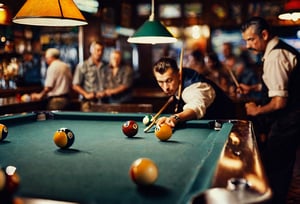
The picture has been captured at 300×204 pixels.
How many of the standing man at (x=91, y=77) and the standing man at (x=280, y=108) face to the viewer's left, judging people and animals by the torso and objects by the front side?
1

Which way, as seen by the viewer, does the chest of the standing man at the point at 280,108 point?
to the viewer's left

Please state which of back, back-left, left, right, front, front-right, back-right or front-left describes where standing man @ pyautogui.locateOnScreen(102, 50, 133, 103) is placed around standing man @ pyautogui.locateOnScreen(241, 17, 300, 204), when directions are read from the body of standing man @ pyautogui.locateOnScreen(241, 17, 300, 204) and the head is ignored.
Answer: front-right

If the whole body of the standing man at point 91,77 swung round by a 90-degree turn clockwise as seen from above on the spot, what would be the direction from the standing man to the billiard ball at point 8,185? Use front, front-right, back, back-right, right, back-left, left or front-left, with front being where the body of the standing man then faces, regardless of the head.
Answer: front-left

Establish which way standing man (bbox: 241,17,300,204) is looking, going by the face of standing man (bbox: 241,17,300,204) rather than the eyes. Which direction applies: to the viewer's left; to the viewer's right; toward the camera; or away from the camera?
to the viewer's left

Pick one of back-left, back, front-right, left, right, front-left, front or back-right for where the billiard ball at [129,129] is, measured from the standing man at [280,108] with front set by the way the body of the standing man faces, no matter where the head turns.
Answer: front-left

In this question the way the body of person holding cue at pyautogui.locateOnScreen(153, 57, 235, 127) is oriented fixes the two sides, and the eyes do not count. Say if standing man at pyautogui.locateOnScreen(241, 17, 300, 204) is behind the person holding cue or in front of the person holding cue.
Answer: behind

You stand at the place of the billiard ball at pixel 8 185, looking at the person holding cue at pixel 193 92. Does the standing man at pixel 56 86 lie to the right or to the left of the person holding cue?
left

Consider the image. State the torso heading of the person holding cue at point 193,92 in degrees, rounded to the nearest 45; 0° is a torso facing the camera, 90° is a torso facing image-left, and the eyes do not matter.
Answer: approximately 45°

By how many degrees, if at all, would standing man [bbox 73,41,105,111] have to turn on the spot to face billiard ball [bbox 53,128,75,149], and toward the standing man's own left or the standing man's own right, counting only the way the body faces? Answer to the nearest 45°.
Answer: approximately 45° to the standing man's own right

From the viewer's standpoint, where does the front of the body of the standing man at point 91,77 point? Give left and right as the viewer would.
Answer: facing the viewer and to the right of the viewer

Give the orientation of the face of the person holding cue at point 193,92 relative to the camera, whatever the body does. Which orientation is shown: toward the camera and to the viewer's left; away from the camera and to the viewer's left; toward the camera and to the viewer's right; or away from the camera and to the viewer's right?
toward the camera and to the viewer's left
